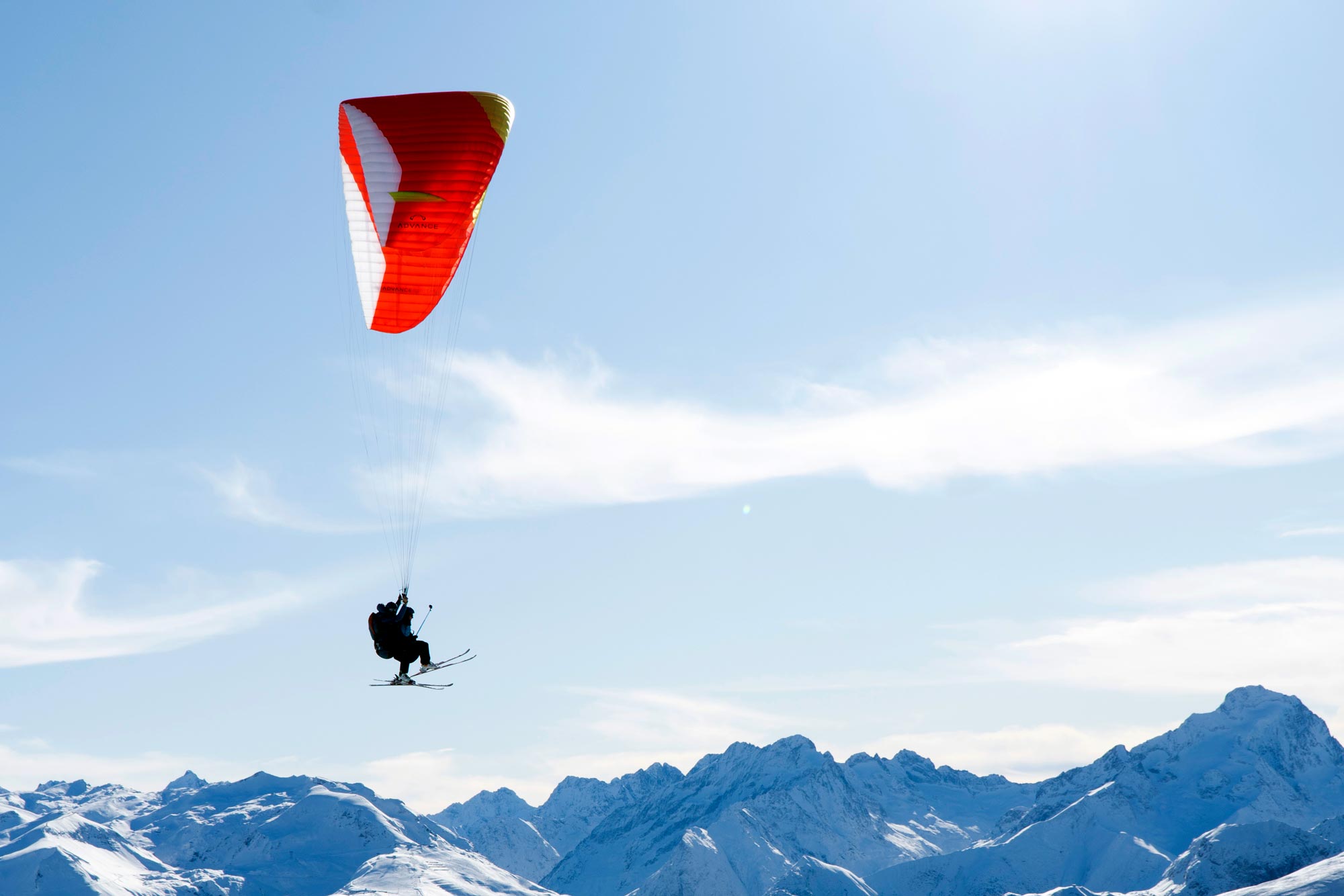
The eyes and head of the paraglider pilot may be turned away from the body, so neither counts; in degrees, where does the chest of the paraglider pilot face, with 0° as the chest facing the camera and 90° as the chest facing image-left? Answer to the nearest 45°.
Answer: approximately 270°
